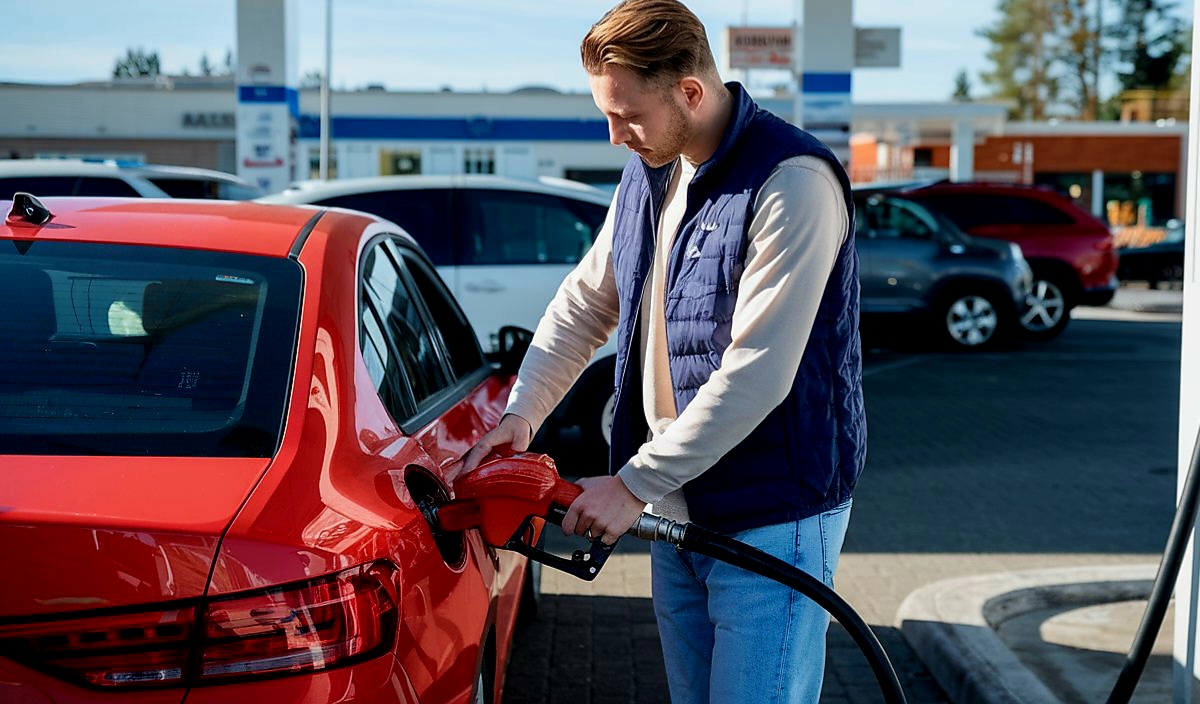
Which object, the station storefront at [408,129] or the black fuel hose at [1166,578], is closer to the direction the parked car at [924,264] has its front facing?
the black fuel hose

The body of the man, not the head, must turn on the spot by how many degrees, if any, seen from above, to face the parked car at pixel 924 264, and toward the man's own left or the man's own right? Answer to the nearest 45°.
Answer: approximately 135° to the man's own right

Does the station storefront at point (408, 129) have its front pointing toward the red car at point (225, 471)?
yes

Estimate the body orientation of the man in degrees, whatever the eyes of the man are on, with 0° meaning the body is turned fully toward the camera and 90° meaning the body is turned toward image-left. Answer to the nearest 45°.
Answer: approximately 45°

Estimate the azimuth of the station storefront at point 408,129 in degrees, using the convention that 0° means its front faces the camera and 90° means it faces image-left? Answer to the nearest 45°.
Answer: approximately 0°

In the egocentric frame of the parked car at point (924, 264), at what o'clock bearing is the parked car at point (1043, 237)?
the parked car at point (1043, 237) is roughly at 10 o'clock from the parked car at point (924, 264).

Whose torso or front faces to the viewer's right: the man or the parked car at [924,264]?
the parked car

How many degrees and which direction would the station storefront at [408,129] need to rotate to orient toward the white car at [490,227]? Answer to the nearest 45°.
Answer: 0° — it already faces it

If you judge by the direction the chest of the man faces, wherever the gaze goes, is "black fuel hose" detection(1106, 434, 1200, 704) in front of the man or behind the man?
behind

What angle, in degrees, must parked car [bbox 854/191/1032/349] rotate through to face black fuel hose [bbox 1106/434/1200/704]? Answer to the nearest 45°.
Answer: approximately 90° to its right

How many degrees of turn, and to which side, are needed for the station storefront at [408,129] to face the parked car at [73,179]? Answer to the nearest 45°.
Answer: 0° — it already faces it

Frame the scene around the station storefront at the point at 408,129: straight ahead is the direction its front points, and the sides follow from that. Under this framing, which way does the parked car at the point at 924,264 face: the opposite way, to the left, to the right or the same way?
to the left

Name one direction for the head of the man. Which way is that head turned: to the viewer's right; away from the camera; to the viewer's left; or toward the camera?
to the viewer's left

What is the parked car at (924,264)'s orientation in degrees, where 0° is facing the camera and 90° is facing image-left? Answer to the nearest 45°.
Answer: approximately 270°
